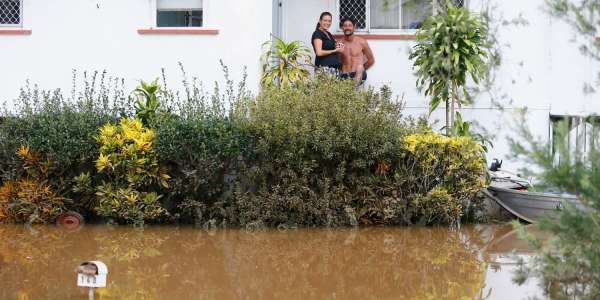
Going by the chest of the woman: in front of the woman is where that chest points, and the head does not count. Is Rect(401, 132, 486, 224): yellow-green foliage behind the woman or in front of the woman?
in front

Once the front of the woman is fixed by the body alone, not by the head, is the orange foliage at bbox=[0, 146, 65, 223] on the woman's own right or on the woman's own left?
on the woman's own right

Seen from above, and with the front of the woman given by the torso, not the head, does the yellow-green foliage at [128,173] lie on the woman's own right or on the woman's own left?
on the woman's own right

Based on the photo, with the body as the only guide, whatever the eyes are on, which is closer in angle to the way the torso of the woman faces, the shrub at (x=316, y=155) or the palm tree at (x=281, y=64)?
the shrub

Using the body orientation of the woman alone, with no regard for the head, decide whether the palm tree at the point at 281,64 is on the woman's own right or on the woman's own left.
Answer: on the woman's own right

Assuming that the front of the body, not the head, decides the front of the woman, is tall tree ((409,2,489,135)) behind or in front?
in front

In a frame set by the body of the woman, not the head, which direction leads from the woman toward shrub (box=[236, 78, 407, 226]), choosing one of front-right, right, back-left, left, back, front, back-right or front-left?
front-right

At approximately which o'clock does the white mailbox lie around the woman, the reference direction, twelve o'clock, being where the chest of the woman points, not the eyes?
The white mailbox is roughly at 2 o'clock from the woman.

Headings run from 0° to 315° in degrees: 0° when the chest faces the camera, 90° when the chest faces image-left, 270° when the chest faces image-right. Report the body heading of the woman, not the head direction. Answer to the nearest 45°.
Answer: approximately 315°
